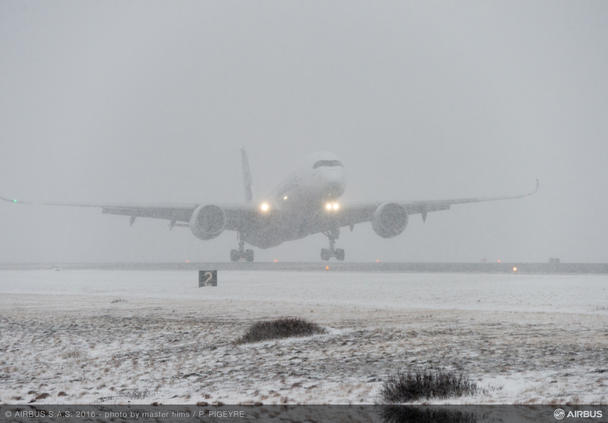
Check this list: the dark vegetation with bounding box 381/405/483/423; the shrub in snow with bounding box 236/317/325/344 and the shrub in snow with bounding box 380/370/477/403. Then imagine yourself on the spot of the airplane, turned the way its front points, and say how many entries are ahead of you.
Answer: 3

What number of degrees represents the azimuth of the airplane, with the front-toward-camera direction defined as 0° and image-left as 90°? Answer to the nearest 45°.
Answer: approximately 0°

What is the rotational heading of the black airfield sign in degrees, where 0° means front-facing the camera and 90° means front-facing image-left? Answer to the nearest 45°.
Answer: approximately 0°

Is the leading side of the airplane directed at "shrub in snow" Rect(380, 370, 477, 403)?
yes

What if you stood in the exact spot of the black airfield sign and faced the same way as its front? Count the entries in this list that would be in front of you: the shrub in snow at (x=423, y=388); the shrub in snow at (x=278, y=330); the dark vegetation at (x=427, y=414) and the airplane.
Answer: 3

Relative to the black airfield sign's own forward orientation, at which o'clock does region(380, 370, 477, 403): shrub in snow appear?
The shrub in snow is roughly at 12 o'clock from the black airfield sign.

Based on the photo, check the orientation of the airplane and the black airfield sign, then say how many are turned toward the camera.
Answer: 2

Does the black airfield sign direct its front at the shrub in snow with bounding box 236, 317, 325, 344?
yes
